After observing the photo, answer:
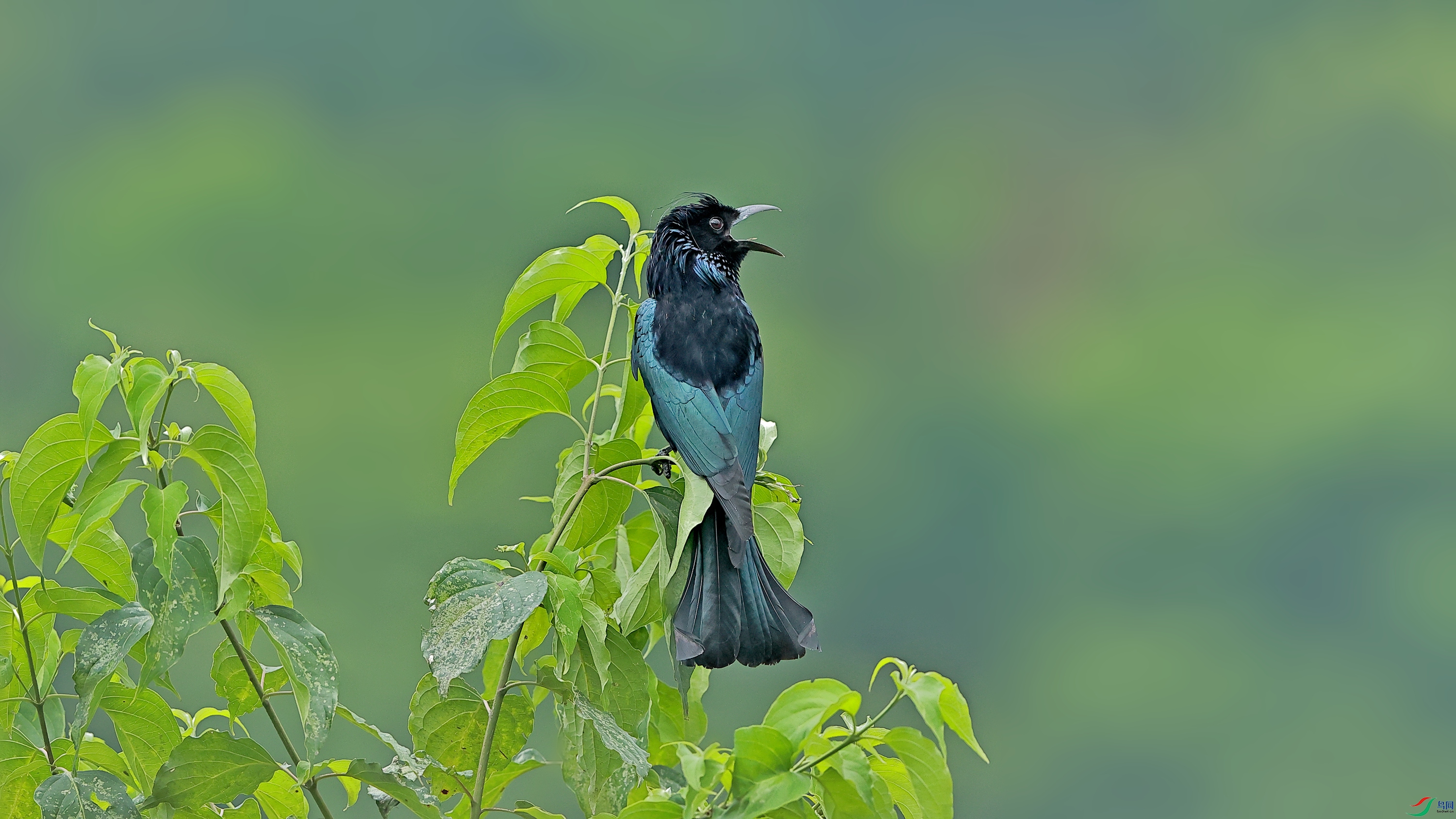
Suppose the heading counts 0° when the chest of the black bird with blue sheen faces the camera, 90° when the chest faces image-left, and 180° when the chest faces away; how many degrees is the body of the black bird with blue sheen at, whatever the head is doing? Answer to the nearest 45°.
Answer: approximately 180°
